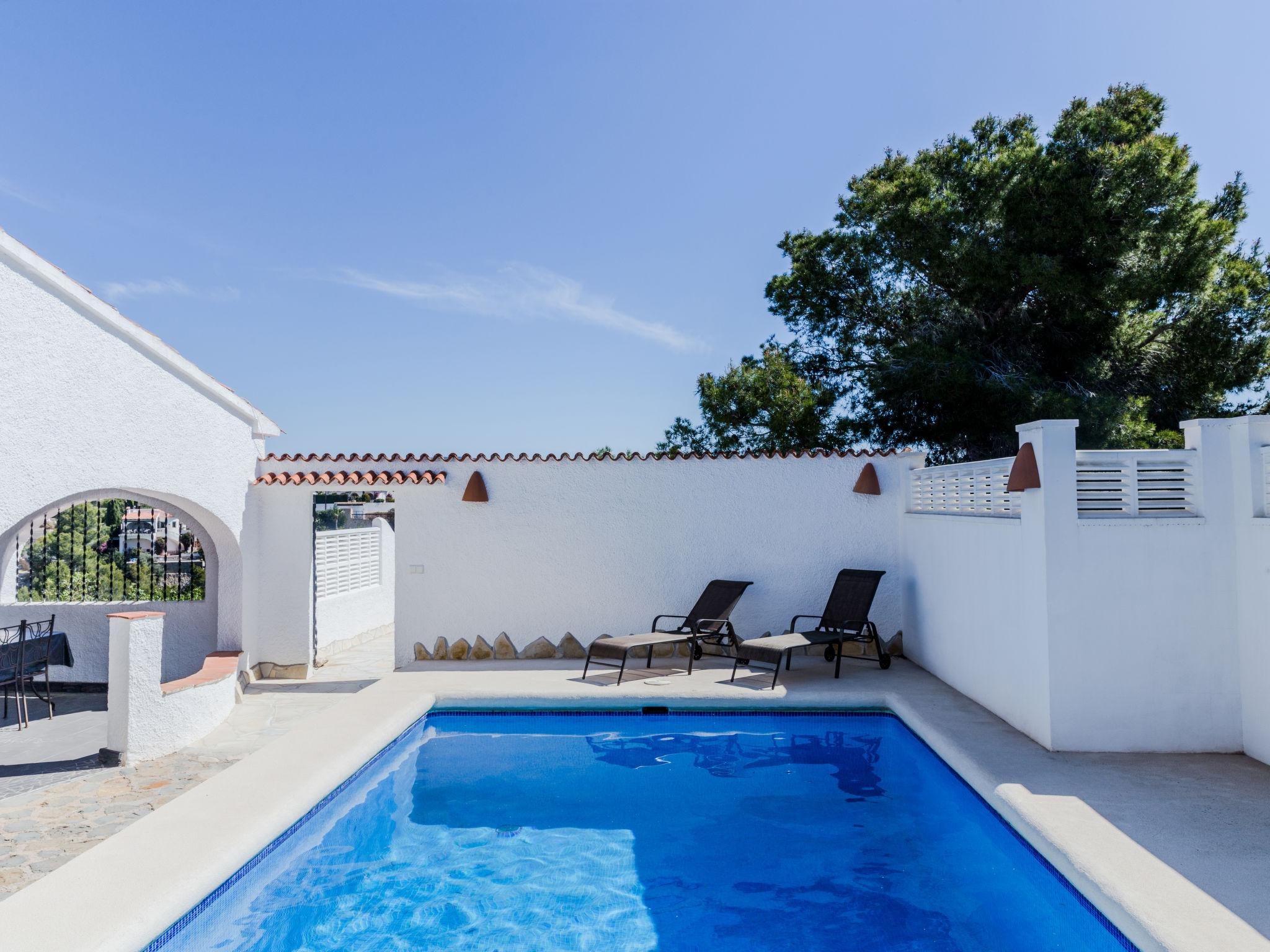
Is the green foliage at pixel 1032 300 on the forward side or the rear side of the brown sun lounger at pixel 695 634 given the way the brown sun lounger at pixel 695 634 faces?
on the rear side

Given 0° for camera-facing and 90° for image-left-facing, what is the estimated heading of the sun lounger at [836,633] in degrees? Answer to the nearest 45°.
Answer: approximately 45°

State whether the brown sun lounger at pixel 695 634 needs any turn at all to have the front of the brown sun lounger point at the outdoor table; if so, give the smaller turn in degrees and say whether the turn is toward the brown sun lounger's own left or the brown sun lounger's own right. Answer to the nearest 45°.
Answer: approximately 45° to the brown sun lounger's own right

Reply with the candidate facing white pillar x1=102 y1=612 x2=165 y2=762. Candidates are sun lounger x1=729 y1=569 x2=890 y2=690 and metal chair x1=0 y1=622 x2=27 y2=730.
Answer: the sun lounger

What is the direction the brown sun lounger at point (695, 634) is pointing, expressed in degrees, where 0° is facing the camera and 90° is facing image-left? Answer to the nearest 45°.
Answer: approximately 45°

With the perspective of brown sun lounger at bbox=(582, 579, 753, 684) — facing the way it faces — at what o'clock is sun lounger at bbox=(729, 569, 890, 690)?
The sun lounger is roughly at 8 o'clock from the brown sun lounger.

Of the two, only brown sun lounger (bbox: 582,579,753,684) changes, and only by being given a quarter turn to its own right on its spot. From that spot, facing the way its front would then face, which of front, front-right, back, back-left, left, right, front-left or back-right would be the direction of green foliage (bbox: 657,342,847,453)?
front-right

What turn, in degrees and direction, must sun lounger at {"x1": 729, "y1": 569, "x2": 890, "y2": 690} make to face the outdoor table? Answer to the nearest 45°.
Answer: approximately 45° to its right

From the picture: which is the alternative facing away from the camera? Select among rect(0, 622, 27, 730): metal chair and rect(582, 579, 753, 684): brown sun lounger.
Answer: the metal chair

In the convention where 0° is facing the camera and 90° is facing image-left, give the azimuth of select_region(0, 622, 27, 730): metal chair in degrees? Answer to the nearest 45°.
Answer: approximately 180°
